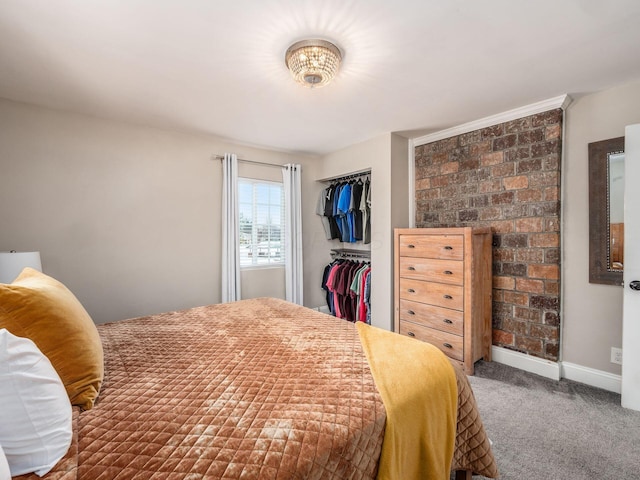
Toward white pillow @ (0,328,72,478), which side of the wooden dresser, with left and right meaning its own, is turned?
front

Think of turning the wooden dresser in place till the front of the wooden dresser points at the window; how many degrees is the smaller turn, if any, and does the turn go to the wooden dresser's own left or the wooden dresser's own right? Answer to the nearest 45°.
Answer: approximately 45° to the wooden dresser's own right

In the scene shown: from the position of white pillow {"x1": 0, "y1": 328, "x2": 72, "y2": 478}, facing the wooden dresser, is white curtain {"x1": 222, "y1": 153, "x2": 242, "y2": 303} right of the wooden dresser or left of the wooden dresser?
left

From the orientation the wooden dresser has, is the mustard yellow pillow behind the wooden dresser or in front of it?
in front

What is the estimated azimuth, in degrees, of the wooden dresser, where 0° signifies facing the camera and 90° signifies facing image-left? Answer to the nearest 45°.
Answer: approximately 45°

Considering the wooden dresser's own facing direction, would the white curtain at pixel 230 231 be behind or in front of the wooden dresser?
in front

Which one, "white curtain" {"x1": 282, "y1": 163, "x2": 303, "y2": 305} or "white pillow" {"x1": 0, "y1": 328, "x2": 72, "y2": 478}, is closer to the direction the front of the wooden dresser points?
the white pillow

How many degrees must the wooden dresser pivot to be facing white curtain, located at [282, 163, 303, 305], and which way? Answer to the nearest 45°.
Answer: approximately 45° to its right
